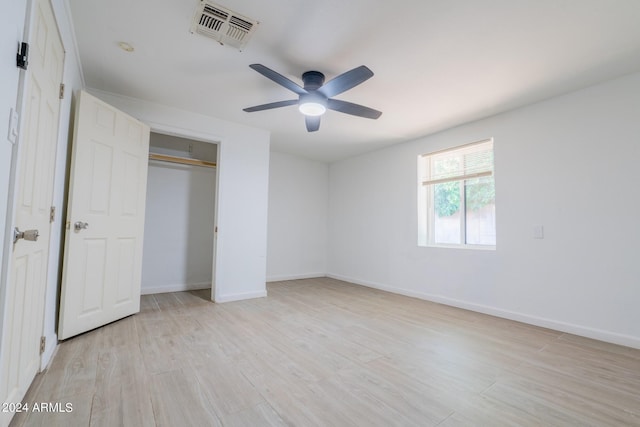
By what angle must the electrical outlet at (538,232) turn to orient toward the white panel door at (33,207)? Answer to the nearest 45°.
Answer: approximately 45° to its right

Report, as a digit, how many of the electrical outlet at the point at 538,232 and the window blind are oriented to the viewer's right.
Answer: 0

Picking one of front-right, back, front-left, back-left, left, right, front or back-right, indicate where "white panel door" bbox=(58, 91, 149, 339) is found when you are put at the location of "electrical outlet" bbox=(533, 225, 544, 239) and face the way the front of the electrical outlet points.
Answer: front-right

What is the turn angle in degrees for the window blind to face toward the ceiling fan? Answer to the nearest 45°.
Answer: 0° — it already faces it

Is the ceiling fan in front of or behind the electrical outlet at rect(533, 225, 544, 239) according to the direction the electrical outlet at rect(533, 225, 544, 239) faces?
in front

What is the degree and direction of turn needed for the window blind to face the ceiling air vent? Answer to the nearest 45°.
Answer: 0° — it already faces it

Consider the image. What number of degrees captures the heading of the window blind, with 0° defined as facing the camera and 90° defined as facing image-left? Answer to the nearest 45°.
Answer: approximately 45°
